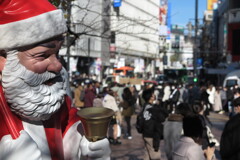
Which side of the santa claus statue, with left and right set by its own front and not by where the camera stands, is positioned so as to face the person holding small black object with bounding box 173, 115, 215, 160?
left

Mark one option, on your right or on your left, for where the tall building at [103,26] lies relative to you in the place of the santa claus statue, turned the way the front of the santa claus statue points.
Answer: on your left

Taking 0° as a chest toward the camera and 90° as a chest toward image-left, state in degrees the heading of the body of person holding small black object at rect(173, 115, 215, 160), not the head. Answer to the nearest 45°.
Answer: approximately 225°

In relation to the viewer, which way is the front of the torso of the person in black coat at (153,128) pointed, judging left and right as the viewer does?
facing away from the viewer and to the right of the viewer

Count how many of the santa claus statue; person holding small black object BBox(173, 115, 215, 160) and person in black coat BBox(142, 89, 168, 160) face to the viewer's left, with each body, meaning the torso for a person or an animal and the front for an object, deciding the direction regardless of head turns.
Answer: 0

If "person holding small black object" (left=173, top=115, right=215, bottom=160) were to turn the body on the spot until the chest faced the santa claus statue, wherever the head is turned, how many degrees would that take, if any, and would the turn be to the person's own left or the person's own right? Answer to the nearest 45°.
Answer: approximately 180°

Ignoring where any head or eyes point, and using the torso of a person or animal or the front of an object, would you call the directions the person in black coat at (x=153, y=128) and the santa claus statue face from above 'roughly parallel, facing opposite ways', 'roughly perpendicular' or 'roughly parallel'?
roughly perpendicular

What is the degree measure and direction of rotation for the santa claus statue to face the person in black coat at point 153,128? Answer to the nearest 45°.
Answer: approximately 90° to its left

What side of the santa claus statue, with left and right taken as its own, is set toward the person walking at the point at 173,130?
left
